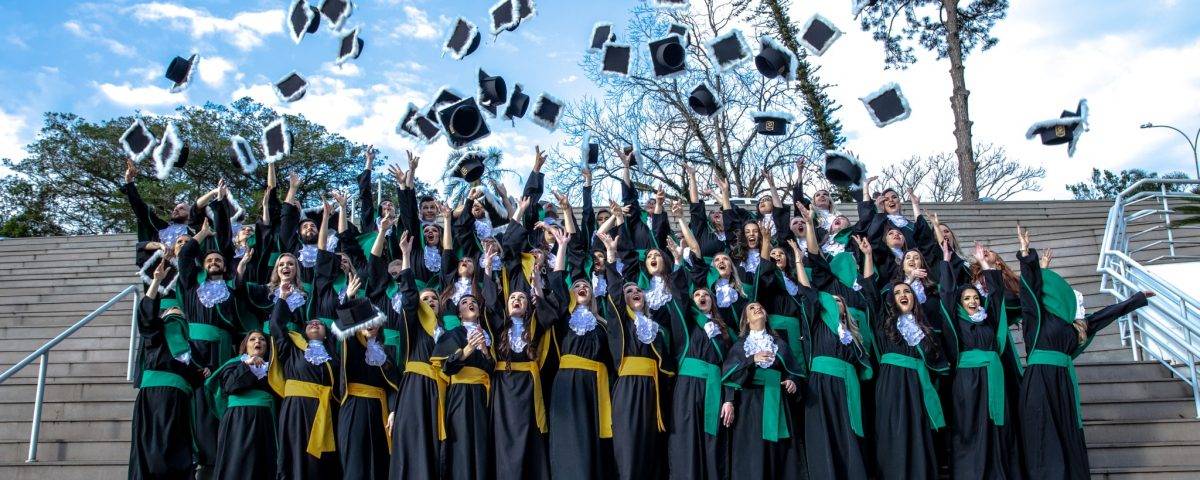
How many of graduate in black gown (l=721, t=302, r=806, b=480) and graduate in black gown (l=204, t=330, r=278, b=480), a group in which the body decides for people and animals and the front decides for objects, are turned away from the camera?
0

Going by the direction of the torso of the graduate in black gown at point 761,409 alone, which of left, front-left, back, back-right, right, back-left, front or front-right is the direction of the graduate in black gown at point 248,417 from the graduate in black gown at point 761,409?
right

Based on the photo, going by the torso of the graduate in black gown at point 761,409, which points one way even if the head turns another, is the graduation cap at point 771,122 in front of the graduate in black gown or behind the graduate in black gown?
behind

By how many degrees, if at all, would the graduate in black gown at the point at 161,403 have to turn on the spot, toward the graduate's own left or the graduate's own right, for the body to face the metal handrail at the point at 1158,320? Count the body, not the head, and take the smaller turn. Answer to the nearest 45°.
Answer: approximately 45° to the graduate's own left

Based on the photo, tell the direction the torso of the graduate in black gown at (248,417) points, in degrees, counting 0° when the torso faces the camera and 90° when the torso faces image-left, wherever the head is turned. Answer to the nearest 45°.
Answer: approximately 315°

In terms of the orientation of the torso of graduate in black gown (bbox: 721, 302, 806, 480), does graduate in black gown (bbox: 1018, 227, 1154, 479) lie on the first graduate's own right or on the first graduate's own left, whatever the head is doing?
on the first graduate's own left
